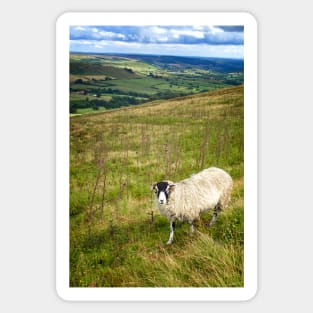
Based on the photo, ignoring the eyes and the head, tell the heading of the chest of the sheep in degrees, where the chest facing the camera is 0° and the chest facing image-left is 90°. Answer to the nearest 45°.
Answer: approximately 45°
